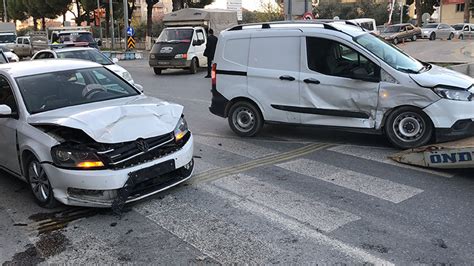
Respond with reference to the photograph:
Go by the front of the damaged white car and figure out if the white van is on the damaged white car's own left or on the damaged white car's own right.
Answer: on the damaged white car's own left

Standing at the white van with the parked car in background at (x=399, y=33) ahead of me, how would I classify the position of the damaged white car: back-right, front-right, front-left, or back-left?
back-left

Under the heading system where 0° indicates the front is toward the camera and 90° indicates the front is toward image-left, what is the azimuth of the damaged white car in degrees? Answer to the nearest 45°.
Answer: approximately 315°

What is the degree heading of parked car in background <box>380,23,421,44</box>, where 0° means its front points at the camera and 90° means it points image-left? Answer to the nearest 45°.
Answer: approximately 45°

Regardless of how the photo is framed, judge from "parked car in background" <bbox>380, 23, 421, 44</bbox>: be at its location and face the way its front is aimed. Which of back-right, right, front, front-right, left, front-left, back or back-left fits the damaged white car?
front-left

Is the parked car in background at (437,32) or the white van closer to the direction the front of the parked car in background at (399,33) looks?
the white van

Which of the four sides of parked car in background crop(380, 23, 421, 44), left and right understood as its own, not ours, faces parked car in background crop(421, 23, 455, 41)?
back

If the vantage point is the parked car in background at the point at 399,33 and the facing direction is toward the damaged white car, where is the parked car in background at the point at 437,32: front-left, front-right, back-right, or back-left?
back-left

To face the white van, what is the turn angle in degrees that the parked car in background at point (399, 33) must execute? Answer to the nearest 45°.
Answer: approximately 45° to its left

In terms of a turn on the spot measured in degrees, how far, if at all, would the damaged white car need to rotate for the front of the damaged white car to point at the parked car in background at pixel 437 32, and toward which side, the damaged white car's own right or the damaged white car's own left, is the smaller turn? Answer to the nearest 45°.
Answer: approximately 90° to the damaged white car's own left
